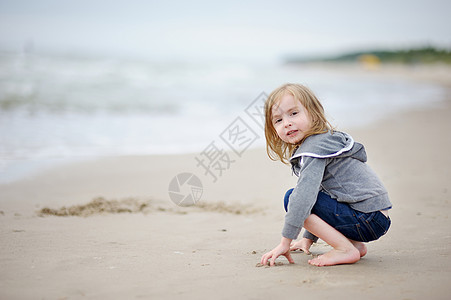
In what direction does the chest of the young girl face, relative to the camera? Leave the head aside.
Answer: to the viewer's left
